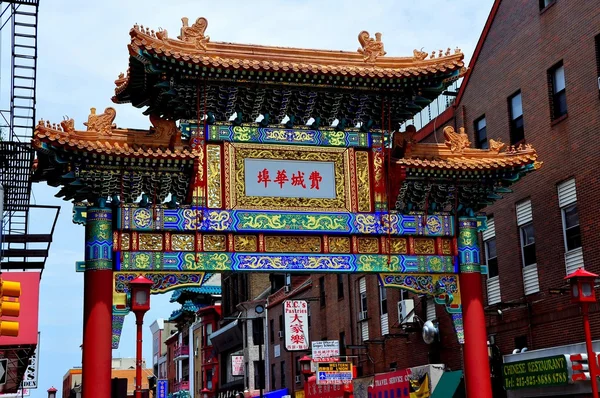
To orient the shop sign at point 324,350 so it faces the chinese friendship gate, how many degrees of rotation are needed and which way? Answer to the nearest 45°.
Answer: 0° — it already faces it

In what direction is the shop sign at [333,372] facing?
toward the camera

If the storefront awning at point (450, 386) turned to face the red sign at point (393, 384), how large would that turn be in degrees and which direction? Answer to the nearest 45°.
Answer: approximately 90° to its right

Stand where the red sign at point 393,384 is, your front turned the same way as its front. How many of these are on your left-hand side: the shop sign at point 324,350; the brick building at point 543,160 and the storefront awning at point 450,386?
2

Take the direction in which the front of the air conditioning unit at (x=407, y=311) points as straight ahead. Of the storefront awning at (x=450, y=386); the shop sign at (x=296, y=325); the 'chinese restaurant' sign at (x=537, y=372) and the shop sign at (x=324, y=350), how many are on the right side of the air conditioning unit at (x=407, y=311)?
2

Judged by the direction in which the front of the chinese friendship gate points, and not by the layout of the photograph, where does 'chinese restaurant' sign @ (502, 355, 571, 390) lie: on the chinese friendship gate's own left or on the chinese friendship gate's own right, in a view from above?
on the chinese friendship gate's own left

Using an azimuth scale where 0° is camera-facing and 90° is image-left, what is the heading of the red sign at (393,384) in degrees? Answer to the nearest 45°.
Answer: approximately 45°

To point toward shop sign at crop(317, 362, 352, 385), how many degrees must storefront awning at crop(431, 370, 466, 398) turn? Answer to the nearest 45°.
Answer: approximately 90° to its right

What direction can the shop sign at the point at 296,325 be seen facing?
toward the camera

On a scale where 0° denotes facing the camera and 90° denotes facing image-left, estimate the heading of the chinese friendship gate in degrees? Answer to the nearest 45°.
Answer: approximately 0°

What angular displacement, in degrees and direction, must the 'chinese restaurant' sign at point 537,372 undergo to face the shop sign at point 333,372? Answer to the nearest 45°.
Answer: approximately 90° to its right
